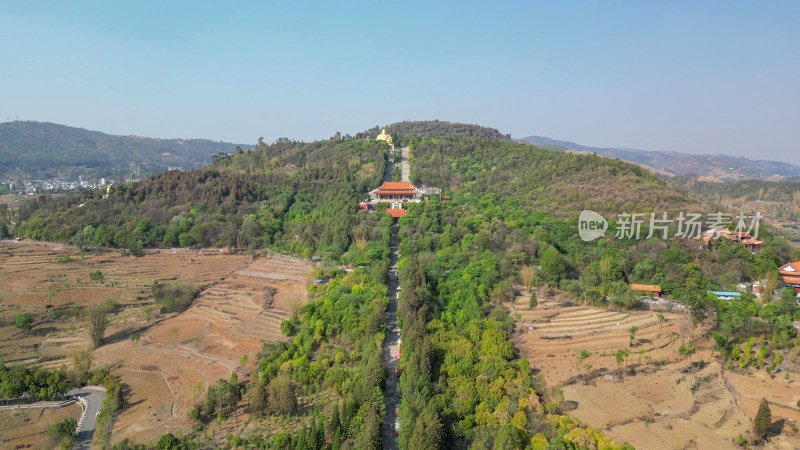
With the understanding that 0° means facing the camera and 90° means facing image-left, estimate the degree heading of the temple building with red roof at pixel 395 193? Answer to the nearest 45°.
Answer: approximately 0°

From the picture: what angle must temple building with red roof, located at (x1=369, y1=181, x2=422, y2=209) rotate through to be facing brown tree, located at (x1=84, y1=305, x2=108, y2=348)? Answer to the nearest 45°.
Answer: approximately 45° to its right

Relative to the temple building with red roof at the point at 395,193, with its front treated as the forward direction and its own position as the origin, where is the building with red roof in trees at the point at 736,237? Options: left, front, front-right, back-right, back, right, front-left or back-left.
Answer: front-left

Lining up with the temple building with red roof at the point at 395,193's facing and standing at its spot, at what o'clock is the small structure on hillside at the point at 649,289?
The small structure on hillside is roughly at 11 o'clock from the temple building with red roof.

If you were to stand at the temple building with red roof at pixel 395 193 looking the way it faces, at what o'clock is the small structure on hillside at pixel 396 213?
The small structure on hillside is roughly at 12 o'clock from the temple building with red roof.

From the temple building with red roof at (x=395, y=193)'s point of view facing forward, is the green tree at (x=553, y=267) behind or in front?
in front

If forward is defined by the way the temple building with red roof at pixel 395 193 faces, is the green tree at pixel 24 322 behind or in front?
in front

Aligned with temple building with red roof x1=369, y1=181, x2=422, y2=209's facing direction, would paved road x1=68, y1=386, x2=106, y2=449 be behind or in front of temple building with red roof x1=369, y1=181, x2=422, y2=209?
in front
